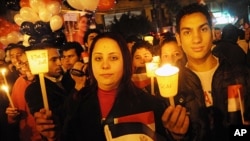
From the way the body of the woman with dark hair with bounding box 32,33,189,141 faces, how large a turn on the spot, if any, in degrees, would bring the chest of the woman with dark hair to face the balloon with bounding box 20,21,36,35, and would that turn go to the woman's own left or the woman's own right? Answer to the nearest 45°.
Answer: approximately 135° to the woman's own right

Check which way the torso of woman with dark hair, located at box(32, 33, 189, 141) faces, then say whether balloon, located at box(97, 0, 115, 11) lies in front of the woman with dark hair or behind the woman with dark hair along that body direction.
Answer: behind

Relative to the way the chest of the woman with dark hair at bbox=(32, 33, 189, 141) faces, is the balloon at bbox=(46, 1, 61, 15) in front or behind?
behind

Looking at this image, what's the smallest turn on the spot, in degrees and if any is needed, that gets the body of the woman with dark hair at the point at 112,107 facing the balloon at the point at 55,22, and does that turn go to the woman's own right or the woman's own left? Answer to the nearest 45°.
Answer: approximately 180°

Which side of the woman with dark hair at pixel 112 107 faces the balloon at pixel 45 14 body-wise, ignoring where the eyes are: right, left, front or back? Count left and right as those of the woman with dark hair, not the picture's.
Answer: back

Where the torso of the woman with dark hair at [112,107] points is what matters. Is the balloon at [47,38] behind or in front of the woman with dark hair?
behind

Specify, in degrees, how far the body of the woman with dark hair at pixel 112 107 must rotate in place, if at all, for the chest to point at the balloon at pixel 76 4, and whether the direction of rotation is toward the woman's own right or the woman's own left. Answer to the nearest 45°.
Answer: approximately 180°

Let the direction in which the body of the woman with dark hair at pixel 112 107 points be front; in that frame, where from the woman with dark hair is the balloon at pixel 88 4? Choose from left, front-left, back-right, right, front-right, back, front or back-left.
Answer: back

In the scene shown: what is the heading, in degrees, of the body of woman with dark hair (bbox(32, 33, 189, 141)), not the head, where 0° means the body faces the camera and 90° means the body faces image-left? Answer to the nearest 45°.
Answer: approximately 0°
